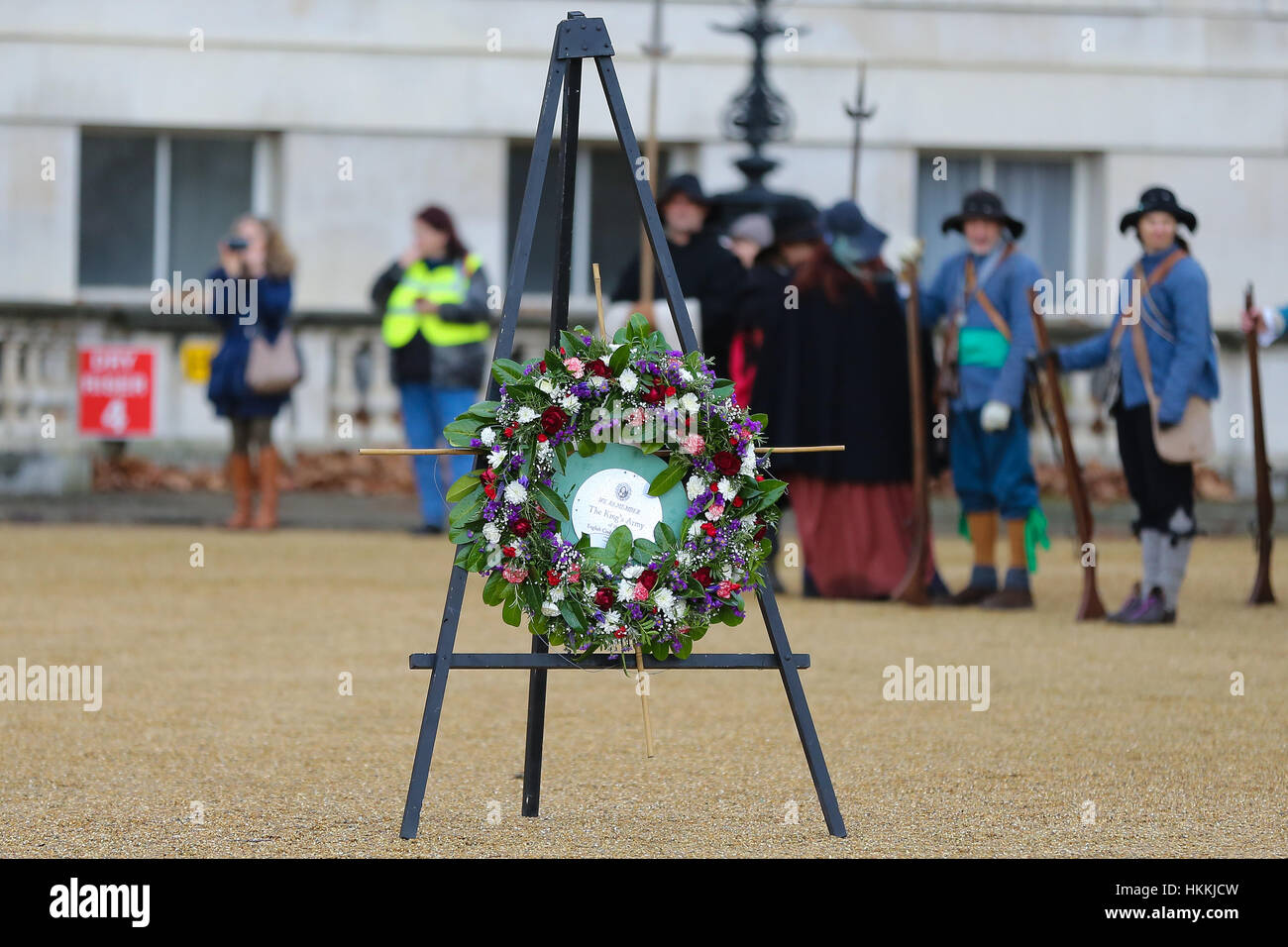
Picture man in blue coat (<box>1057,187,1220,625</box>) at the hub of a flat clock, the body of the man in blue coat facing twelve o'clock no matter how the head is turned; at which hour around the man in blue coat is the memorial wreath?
The memorial wreath is roughly at 11 o'clock from the man in blue coat.

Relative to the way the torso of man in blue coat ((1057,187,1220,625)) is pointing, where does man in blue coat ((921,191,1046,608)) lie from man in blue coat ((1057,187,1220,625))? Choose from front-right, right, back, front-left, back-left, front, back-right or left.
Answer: right

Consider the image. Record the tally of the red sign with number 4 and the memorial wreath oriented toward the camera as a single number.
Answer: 2

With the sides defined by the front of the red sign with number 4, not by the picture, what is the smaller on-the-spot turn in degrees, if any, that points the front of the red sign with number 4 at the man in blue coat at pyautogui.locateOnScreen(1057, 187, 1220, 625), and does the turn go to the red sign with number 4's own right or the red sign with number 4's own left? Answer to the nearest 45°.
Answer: approximately 45° to the red sign with number 4's own left

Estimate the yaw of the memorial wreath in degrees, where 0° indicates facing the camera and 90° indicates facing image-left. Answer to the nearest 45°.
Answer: approximately 0°

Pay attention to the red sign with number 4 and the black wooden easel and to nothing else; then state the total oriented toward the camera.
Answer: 2

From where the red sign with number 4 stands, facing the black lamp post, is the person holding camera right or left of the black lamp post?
right
